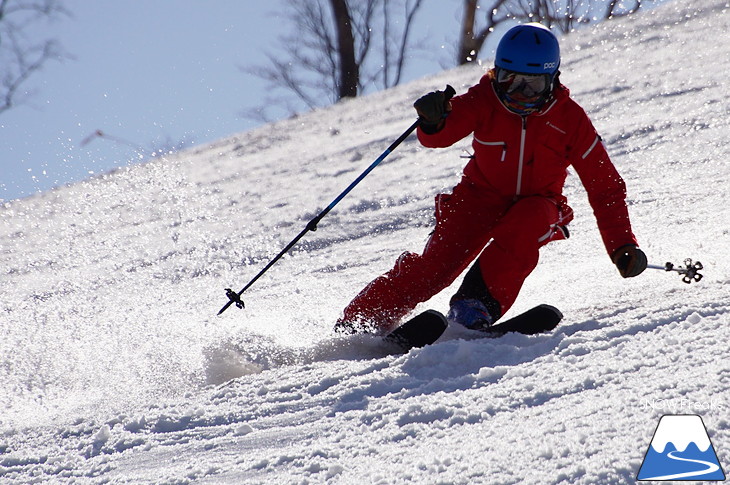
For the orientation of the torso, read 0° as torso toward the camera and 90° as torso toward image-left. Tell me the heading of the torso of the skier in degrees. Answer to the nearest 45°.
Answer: approximately 0°

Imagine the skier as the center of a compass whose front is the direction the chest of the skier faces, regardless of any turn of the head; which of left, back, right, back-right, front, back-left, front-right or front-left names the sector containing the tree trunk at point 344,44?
back
